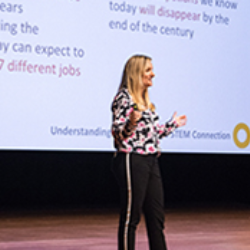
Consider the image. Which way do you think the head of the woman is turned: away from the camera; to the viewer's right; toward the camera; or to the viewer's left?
to the viewer's right

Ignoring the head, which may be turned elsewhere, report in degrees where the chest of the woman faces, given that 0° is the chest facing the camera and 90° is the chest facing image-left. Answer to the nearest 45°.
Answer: approximately 315°
